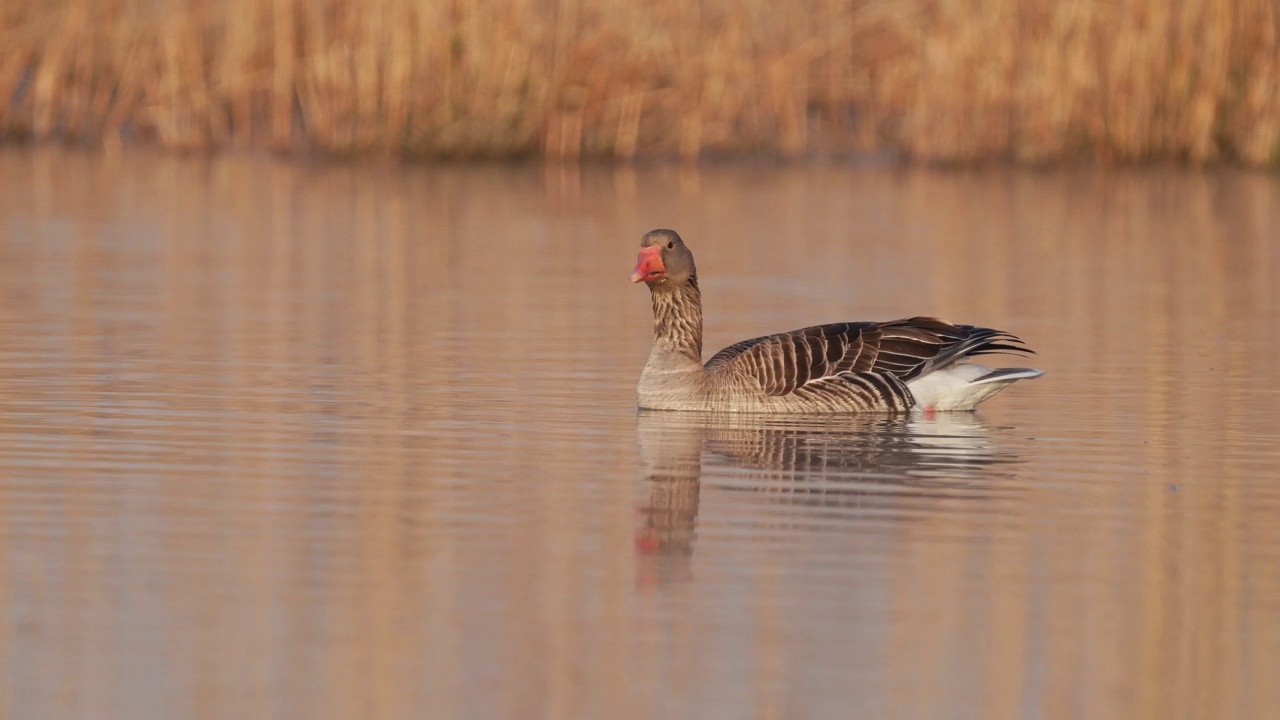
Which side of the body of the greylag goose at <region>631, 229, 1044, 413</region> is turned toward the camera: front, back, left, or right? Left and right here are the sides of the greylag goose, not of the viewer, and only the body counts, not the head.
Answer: left
